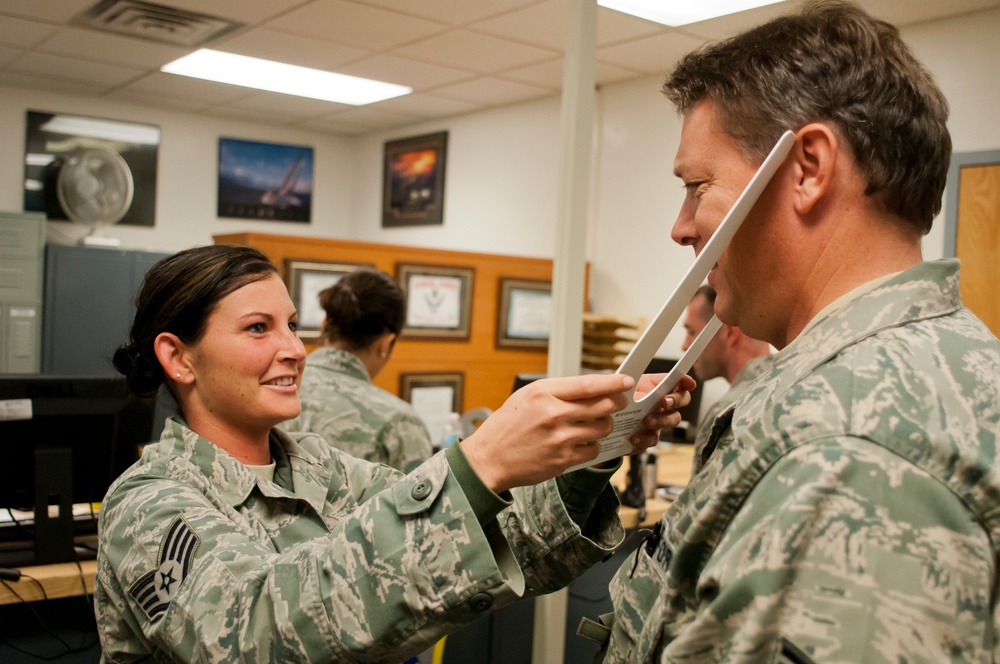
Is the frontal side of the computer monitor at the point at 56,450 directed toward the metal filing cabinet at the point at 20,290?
yes

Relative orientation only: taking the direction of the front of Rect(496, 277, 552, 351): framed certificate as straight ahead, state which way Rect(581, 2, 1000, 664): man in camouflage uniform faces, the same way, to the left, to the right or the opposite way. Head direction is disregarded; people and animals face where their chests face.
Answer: to the right

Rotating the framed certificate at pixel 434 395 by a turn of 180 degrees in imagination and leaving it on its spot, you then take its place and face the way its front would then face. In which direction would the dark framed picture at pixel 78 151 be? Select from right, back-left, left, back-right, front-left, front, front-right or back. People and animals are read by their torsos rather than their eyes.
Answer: front-left

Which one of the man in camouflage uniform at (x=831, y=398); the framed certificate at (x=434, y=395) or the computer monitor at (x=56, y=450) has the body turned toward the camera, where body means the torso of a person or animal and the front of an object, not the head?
the framed certificate

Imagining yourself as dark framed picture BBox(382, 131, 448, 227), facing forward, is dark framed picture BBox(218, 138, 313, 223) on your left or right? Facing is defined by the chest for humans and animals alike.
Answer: on your right

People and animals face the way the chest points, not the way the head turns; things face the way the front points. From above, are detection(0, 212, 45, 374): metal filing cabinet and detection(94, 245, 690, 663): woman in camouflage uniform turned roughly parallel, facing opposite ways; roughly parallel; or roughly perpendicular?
roughly parallel

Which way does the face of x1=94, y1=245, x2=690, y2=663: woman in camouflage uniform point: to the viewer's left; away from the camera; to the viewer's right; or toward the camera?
to the viewer's right

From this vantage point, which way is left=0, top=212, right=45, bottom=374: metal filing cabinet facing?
toward the camera

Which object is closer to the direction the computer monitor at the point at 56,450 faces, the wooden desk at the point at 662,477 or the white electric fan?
the white electric fan

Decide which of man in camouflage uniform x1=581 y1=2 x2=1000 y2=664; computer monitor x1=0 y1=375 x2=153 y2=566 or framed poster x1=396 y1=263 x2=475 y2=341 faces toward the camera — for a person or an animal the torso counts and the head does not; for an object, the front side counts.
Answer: the framed poster

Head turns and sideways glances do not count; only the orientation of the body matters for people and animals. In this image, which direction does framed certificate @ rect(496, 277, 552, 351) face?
toward the camera

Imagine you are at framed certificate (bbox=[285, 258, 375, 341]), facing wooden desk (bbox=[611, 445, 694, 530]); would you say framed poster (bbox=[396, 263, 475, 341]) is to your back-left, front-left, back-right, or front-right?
front-left

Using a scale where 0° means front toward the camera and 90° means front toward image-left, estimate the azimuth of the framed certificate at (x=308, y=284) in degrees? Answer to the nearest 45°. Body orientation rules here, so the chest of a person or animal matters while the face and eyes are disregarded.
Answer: approximately 0°

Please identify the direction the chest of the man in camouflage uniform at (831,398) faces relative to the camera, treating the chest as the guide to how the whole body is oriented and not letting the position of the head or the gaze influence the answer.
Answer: to the viewer's left
